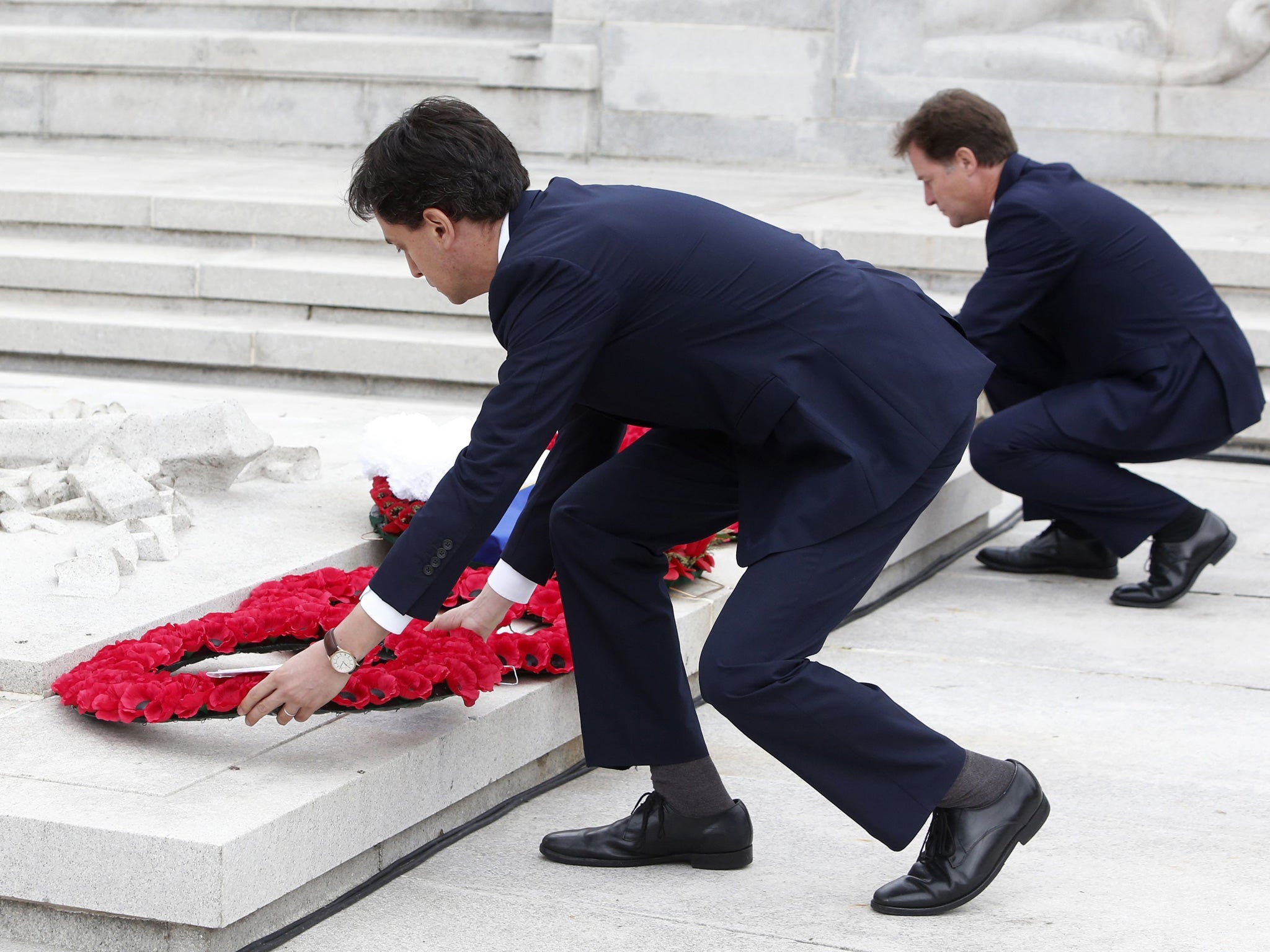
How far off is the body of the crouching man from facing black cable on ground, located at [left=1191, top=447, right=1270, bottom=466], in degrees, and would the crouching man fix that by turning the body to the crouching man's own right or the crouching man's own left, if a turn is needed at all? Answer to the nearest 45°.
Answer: approximately 90° to the crouching man's own right

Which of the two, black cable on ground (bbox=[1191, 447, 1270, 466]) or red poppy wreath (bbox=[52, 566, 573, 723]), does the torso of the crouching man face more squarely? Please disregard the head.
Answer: the red poppy wreath

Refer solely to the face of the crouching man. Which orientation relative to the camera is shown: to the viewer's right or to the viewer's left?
to the viewer's left

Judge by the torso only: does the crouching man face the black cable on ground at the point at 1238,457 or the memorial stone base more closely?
the memorial stone base

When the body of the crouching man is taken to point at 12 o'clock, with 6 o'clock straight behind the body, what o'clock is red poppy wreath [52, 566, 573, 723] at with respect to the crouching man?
The red poppy wreath is roughly at 10 o'clock from the crouching man.

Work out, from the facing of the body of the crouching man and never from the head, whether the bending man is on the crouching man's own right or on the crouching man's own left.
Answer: on the crouching man's own left

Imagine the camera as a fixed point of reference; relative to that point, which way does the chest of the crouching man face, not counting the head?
to the viewer's left
